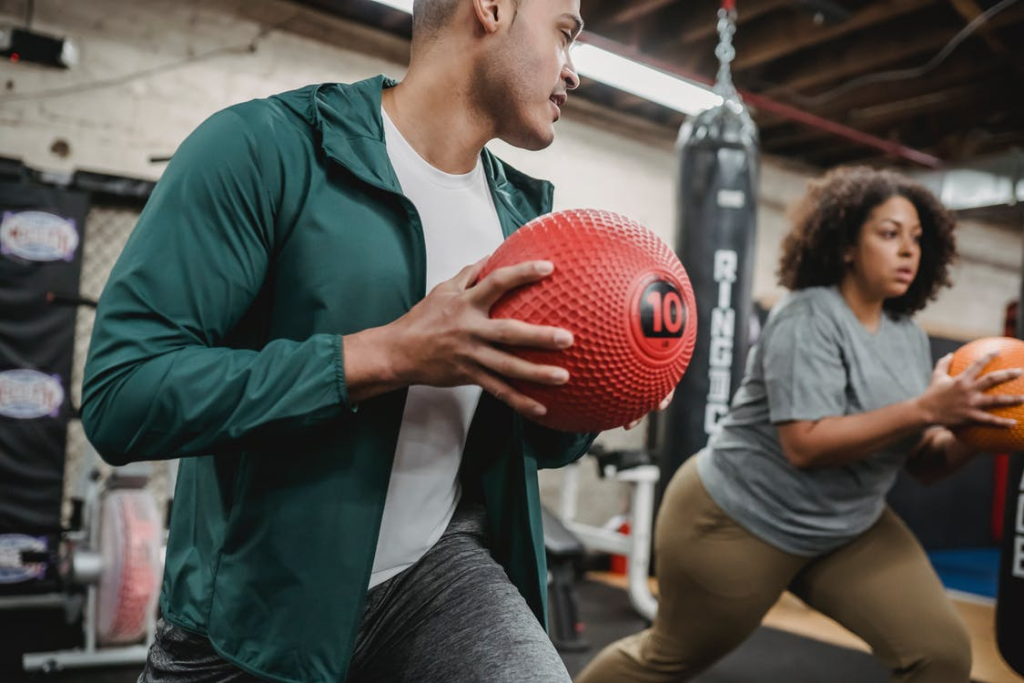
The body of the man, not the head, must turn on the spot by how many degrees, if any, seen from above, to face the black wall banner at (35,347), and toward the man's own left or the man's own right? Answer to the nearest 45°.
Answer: approximately 180°

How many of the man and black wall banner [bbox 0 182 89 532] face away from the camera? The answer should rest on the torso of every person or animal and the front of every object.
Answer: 0

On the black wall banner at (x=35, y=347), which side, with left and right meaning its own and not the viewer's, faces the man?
front

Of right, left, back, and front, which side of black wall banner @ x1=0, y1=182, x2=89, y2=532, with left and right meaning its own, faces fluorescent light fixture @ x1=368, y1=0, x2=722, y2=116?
left

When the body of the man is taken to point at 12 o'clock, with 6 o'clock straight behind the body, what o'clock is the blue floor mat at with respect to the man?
The blue floor mat is roughly at 9 o'clock from the man.

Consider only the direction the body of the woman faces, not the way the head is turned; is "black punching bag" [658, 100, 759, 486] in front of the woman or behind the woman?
behind

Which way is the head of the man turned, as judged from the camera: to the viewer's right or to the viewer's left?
to the viewer's right

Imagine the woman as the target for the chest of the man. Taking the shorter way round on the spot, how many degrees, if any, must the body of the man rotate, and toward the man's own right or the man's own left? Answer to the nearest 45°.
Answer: approximately 90° to the man's own left

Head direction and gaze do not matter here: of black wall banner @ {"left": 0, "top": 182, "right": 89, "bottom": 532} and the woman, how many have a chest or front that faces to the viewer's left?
0

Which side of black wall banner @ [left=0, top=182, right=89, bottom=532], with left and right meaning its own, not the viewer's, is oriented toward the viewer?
front

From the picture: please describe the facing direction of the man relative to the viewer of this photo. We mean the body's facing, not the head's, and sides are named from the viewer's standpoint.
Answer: facing the viewer and to the right of the viewer

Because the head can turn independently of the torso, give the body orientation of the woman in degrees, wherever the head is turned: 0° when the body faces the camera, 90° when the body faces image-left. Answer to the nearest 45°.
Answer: approximately 315°

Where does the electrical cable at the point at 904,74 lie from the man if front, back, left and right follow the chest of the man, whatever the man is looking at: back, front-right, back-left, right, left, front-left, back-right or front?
left
